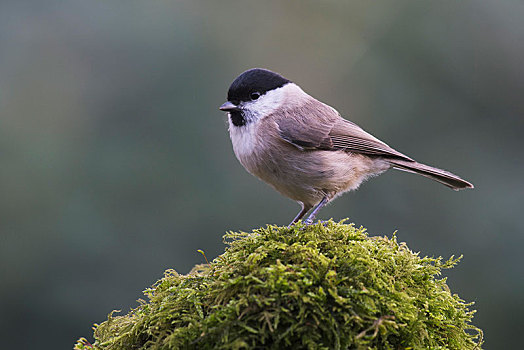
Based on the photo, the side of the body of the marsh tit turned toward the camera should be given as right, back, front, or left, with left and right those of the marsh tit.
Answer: left
